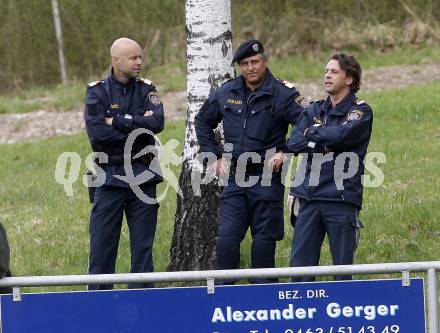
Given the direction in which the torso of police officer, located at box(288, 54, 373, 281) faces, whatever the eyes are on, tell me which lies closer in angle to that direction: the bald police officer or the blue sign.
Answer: the blue sign

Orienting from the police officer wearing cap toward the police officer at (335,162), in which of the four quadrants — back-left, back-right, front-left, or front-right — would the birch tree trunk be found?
back-left

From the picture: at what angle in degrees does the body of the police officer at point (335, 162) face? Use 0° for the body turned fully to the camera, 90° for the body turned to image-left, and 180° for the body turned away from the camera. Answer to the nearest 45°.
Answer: approximately 45°

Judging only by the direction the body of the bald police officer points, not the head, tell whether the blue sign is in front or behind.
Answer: in front

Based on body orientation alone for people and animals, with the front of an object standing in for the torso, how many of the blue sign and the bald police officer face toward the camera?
2

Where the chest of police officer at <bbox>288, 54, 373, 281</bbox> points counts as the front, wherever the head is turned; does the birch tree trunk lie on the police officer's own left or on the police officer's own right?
on the police officer's own right

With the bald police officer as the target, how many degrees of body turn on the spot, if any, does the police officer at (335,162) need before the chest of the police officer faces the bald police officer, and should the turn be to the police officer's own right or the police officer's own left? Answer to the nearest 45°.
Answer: approximately 45° to the police officer's own right

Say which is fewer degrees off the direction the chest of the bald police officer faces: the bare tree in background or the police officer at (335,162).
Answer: the police officer
